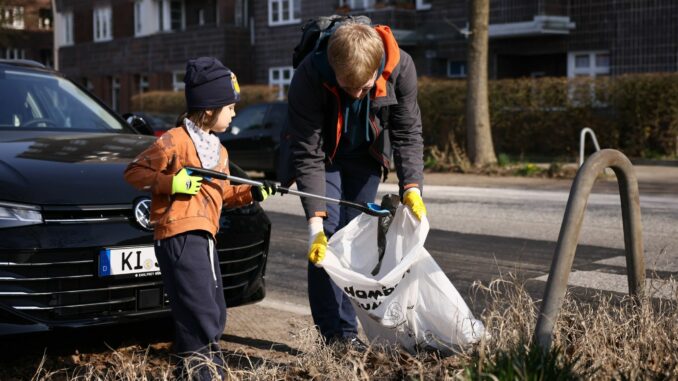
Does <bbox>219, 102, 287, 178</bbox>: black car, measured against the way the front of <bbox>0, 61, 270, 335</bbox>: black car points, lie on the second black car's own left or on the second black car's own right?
on the second black car's own left

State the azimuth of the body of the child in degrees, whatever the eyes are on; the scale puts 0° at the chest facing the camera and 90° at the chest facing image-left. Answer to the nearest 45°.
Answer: approximately 315°

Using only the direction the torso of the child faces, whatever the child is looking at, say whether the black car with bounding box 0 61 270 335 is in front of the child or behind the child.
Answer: behind

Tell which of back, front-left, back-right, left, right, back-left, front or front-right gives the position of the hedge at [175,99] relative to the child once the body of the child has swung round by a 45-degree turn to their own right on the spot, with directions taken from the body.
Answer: back

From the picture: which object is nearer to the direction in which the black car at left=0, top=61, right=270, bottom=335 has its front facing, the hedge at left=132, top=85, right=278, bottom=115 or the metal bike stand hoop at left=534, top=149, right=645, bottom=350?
the metal bike stand hoop

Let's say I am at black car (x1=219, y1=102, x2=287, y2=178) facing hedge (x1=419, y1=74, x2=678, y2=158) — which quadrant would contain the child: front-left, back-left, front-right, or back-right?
back-right

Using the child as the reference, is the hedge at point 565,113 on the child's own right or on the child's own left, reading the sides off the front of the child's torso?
on the child's own left

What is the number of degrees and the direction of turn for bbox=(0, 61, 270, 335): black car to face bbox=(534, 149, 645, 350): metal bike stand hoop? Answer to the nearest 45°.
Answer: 0° — it already faces it

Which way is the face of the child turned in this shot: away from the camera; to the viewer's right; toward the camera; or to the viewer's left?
to the viewer's right

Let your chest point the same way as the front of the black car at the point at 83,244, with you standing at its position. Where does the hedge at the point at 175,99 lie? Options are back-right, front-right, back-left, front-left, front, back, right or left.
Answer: back-left

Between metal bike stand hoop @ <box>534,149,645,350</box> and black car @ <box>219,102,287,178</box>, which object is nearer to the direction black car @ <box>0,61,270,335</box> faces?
the metal bike stand hoop

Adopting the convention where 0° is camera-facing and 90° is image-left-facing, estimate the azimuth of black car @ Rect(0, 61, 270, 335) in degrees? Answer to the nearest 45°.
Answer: approximately 315°
